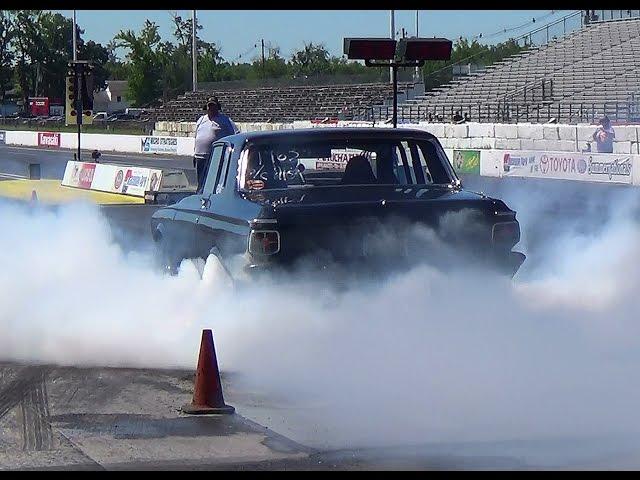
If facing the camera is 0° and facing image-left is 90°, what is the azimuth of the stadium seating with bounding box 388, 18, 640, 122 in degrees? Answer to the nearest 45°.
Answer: approximately 45°

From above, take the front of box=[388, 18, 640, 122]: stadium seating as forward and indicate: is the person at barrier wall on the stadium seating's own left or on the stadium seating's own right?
on the stadium seating's own left

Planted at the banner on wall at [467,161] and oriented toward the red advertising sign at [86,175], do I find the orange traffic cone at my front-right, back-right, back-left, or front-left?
front-left

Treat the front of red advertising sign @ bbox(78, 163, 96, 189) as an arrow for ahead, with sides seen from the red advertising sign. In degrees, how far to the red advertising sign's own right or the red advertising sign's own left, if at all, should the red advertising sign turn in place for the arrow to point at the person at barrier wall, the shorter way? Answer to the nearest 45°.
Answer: approximately 90° to the red advertising sign's own left

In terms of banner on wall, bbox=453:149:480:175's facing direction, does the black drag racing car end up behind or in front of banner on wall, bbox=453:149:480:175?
in front

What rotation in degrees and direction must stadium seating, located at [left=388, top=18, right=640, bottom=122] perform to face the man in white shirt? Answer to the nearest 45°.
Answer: approximately 45° to its left

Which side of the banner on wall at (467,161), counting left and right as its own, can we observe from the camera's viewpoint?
front

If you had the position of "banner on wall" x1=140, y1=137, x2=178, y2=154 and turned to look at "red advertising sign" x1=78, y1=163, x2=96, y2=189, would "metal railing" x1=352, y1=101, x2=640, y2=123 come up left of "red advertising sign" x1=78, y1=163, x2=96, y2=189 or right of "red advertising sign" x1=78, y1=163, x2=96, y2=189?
left

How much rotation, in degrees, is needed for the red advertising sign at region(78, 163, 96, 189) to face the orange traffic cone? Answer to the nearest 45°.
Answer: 0° — it already faces it

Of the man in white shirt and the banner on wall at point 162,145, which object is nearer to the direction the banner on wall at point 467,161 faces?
the man in white shirt

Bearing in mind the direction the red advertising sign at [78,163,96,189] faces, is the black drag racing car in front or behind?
in front

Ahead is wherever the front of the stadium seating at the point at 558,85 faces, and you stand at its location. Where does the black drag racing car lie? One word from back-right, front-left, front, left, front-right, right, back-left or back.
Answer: front-left
